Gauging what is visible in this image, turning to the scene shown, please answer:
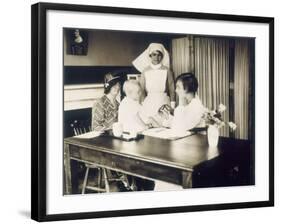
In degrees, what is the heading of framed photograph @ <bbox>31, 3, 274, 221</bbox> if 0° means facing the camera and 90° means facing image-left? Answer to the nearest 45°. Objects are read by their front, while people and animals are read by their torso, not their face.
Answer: approximately 315°
